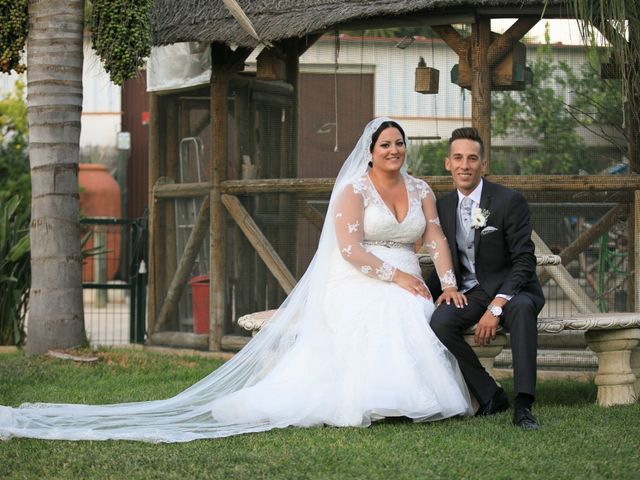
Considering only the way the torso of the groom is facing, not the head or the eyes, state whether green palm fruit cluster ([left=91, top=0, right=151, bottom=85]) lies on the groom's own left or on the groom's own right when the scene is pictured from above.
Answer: on the groom's own right

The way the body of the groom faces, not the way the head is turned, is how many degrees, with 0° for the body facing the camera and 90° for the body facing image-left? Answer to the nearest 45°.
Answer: approximately 45°

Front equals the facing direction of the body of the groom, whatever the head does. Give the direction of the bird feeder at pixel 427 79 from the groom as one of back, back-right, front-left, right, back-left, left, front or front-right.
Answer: back-right

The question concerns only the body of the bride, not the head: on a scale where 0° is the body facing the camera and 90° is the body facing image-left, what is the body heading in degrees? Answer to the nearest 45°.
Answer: approximately 315°

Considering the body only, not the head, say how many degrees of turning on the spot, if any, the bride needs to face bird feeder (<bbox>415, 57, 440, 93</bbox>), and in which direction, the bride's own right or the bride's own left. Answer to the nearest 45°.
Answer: approximately 135° to the bride's own left

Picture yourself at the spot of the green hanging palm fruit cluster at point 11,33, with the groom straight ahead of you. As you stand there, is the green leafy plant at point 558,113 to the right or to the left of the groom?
left

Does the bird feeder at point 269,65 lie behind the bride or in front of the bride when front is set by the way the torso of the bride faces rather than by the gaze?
behind

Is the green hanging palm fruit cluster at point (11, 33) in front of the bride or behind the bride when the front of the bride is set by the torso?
behind

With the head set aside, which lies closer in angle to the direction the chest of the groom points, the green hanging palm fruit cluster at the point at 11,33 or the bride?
the bride
